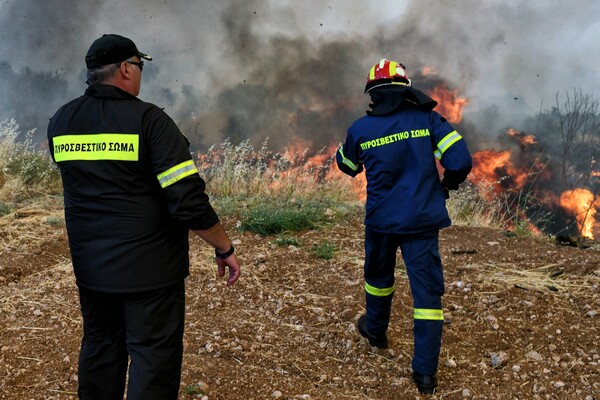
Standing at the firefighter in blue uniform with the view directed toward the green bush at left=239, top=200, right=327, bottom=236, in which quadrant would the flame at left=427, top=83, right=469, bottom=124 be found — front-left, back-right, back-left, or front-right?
front-right

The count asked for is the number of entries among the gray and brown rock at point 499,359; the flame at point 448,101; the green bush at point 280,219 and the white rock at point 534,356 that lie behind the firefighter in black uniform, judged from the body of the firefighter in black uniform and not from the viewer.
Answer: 0

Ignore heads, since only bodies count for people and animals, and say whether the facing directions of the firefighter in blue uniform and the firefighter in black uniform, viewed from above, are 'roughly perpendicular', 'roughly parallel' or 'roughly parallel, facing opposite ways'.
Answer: roughly parallel

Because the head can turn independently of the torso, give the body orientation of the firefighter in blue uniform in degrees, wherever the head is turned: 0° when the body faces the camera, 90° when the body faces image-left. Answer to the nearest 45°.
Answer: approximately 180°

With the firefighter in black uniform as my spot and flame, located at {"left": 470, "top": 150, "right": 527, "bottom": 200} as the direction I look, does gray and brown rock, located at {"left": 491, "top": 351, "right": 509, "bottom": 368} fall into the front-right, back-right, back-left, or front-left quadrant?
front-right

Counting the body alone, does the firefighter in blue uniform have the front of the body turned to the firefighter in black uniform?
no

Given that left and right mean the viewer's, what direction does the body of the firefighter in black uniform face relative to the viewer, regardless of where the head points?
facing away from the viewer and to the right of the viewer

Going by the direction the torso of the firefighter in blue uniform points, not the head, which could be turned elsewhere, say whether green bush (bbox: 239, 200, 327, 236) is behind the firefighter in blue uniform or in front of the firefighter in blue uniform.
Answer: in front

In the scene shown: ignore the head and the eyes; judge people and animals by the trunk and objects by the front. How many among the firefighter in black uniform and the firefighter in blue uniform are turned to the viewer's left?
0

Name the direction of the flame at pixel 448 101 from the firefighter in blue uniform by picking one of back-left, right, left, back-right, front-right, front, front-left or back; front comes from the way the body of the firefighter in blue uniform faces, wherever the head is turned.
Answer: front

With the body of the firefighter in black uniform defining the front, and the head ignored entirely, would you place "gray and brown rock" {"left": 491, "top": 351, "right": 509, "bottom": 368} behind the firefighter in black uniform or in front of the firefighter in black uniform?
in front
